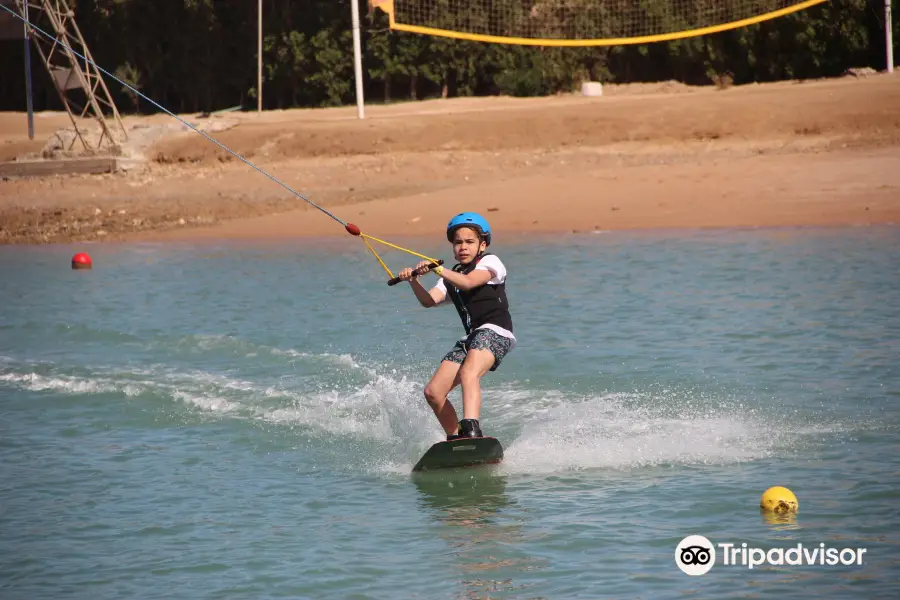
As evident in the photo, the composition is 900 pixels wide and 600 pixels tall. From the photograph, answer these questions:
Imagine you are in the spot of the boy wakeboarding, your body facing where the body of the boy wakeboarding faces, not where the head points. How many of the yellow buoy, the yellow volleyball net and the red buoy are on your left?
1

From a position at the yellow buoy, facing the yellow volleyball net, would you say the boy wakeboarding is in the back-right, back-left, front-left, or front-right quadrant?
front-left

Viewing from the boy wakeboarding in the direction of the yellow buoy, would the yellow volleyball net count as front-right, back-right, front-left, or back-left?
back-left

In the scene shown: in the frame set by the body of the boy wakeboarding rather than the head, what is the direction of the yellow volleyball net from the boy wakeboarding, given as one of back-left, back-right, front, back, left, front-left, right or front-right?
back-right

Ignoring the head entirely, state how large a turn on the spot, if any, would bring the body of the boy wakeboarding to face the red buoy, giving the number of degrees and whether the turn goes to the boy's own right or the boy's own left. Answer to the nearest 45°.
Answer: approximately 90° to the boy's own right

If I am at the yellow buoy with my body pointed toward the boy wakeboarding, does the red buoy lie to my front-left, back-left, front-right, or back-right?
front-right

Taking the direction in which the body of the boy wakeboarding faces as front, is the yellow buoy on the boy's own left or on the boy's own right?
on the boy's own left
